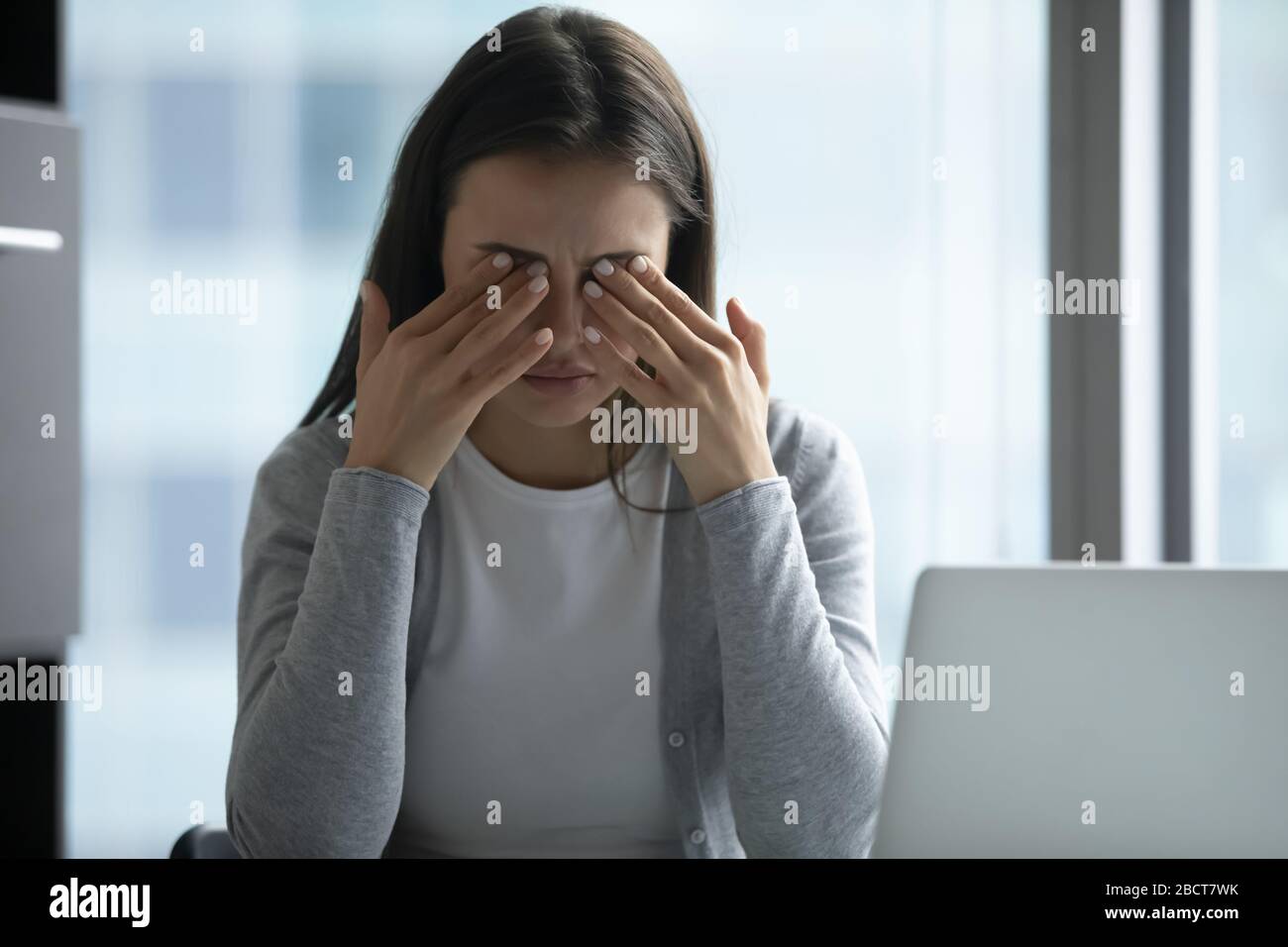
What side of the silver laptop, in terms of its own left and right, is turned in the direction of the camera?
back

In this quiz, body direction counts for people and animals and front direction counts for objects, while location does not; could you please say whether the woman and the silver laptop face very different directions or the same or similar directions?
very different directions

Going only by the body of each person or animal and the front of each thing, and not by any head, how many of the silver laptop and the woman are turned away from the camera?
1

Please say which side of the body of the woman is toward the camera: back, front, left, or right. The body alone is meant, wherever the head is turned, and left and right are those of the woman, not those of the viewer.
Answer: front
